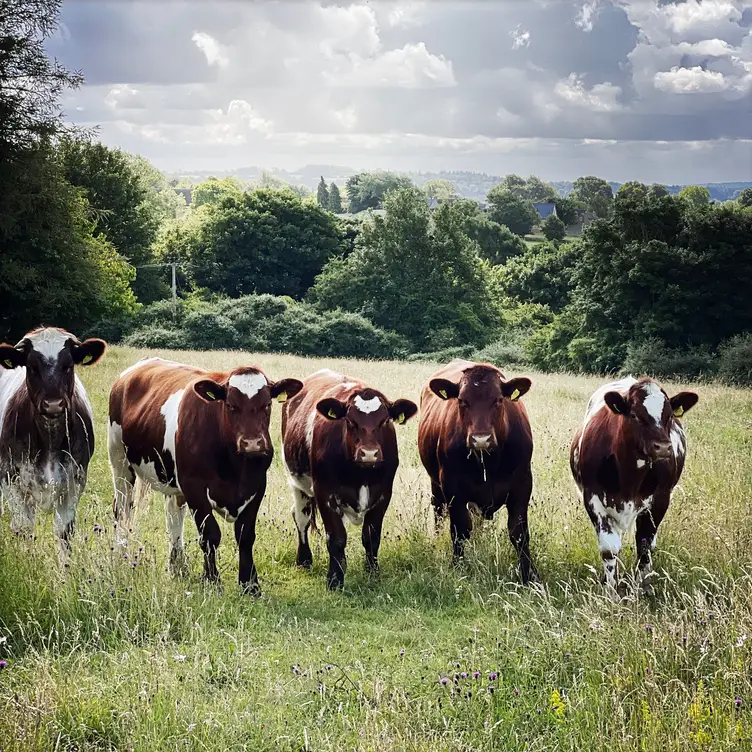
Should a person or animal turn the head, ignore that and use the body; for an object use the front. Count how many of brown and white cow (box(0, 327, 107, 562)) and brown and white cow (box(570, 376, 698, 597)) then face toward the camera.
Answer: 2

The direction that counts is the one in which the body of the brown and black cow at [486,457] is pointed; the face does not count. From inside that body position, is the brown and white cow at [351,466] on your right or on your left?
on your right

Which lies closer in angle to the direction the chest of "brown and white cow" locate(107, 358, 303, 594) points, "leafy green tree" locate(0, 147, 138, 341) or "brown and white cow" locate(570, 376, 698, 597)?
the brown and white cow

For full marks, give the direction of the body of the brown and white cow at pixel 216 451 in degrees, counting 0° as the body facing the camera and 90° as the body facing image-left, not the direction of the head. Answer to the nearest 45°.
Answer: approximately 315°

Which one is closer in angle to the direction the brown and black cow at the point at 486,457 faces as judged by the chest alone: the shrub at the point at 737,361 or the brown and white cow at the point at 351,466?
the brown and white cow

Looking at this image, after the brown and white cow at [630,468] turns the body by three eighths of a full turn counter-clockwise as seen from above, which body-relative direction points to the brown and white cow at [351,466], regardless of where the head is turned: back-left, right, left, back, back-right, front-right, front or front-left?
back-left

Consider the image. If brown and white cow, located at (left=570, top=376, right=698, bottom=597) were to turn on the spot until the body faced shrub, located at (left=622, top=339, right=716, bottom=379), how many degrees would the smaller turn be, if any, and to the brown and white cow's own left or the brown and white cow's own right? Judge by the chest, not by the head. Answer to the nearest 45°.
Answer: approximately 180°

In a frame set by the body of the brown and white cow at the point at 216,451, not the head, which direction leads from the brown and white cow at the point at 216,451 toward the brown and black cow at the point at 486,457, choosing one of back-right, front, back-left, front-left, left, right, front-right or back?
front-left

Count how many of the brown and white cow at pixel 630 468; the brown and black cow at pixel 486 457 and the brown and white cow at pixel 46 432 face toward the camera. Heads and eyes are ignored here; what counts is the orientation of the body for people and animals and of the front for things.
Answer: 3
